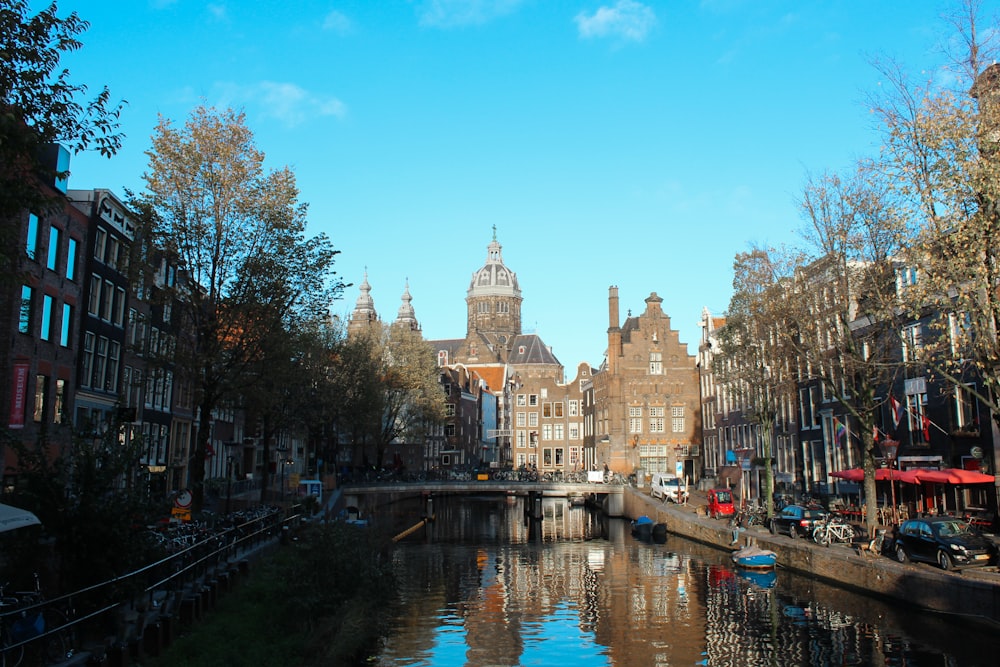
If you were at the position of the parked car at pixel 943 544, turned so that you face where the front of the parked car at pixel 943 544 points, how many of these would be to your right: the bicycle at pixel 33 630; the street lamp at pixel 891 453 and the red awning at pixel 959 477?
1

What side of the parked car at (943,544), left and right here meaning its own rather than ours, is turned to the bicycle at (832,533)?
back

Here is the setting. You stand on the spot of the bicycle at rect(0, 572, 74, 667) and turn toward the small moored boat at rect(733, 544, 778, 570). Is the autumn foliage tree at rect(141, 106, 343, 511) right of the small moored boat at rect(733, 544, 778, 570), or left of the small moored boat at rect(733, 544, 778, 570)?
left

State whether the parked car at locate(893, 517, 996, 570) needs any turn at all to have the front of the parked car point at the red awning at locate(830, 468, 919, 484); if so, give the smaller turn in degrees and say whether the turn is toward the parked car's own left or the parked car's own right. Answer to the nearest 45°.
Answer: approximately 135° to the parked car's own left

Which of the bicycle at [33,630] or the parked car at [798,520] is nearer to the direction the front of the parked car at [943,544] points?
the bicycle

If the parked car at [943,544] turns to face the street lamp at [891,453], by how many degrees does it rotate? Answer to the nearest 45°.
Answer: approximately 135° to its left

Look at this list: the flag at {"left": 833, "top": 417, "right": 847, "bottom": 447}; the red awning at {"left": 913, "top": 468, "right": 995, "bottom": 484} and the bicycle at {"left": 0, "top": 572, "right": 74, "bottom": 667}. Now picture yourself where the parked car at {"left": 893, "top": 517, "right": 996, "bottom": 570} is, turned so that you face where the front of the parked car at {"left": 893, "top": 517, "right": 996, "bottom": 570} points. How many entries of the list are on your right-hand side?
1

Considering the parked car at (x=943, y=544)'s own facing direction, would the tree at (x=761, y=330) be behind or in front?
behind

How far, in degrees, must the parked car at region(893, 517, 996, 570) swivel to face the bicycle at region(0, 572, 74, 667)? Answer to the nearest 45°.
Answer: approximately 90° to its right

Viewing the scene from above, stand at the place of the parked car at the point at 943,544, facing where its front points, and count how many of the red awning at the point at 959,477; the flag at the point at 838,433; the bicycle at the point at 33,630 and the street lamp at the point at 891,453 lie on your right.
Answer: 1
